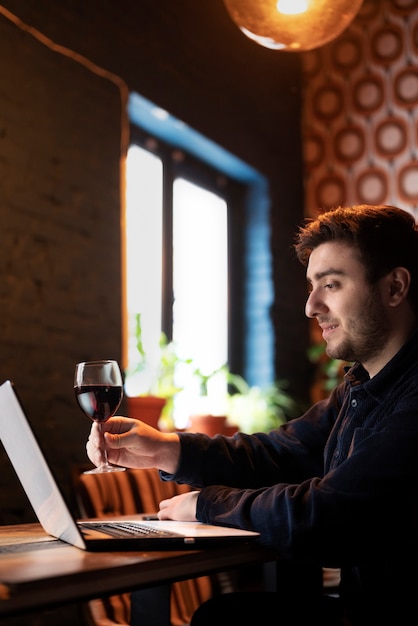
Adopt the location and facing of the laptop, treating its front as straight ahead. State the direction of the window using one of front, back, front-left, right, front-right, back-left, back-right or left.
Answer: left

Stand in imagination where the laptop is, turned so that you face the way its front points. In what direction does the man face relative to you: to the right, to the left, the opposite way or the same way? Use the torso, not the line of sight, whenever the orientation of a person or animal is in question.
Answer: the opposite way

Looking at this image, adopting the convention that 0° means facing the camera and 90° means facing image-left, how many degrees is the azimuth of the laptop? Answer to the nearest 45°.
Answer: approximately 270°

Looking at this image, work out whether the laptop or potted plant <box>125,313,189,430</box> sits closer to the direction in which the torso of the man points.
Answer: the laptop

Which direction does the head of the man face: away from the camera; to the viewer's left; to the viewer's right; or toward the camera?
to the viewer's left

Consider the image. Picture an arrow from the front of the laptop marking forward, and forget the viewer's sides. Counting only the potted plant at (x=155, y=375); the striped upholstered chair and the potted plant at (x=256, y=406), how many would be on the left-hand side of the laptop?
3

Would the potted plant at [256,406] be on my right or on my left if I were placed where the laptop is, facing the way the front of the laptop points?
on my left

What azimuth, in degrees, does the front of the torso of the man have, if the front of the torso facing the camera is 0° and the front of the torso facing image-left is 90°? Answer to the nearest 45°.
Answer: approximately 90°

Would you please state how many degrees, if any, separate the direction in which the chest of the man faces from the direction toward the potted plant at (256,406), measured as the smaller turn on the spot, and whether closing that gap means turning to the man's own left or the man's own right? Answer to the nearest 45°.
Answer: approximately 90° to the man's own right

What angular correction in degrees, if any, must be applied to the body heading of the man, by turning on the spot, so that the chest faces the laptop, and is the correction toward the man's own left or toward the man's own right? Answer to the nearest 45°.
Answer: approximately 45° to the man's own left

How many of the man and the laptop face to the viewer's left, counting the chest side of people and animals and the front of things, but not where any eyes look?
1

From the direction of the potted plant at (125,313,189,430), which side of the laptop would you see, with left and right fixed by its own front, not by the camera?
left
